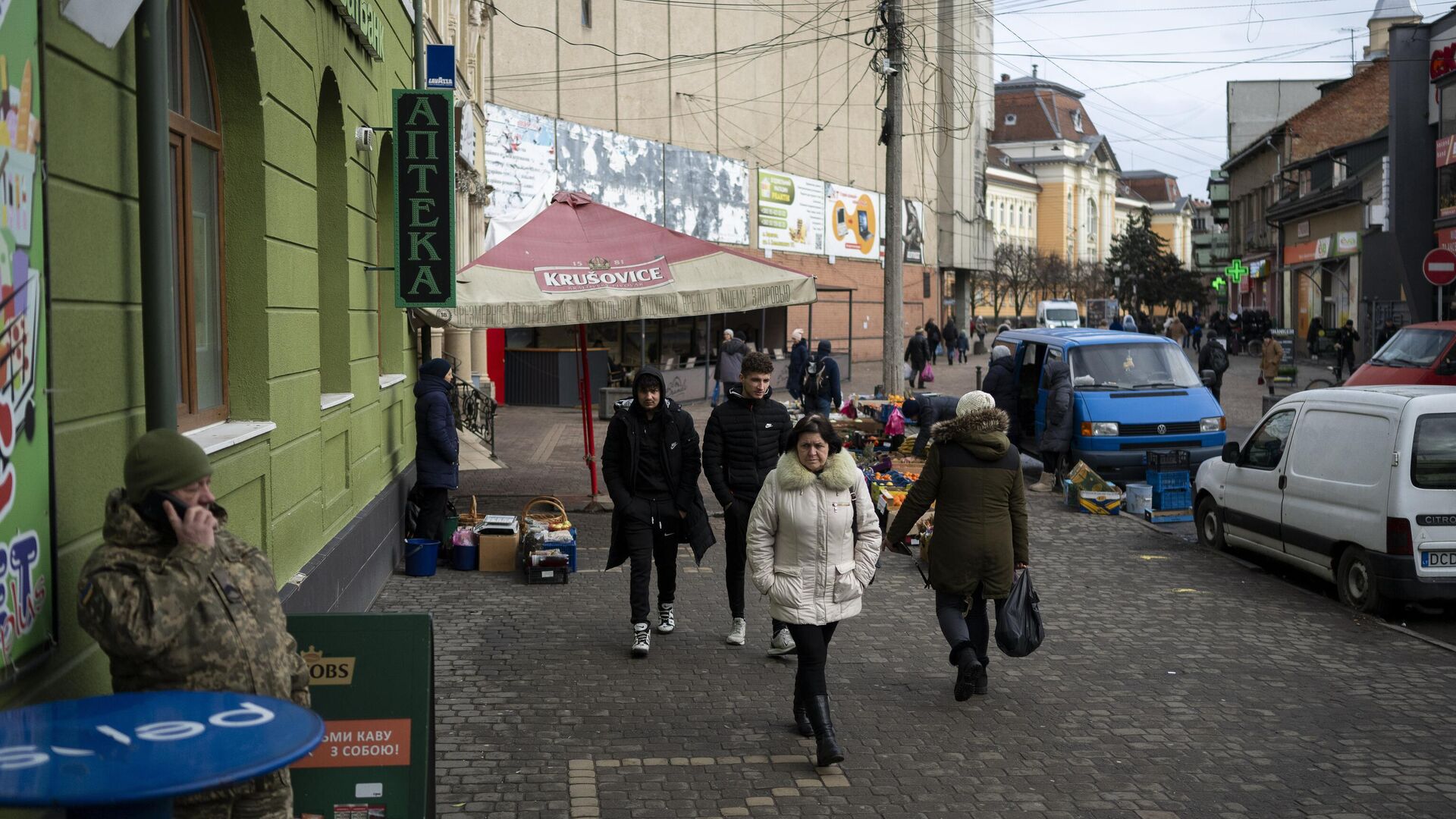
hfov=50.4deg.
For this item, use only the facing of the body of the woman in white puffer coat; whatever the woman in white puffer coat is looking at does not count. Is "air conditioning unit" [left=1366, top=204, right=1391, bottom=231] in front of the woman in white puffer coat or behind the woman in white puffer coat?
behind

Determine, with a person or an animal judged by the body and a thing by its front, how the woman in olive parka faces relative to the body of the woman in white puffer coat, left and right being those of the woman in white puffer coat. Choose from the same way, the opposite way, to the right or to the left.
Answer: the opposite way

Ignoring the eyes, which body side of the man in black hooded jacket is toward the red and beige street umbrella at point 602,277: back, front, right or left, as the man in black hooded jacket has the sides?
back

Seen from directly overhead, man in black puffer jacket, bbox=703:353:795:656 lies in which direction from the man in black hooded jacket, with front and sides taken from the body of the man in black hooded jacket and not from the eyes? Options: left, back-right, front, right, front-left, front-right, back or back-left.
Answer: left

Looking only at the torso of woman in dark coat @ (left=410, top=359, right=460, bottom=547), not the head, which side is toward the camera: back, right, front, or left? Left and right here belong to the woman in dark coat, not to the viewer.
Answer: right

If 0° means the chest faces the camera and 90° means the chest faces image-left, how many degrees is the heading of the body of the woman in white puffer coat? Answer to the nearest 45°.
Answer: approximately 0°

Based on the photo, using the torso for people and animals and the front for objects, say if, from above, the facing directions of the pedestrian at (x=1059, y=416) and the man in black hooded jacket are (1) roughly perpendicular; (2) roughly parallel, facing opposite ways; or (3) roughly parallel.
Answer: roughly perpendicular

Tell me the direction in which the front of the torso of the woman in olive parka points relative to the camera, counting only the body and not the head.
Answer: away from the camera

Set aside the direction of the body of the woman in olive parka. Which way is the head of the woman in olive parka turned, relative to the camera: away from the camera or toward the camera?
away from the camera

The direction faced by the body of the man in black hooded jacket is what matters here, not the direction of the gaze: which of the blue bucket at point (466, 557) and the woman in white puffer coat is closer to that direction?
the woman in white puffer coat

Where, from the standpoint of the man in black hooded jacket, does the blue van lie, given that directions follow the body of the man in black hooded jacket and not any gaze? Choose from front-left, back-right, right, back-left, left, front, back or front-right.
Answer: back-left

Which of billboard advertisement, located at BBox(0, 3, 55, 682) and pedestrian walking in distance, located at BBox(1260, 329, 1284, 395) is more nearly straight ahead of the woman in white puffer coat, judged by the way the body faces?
the billboard advertisement

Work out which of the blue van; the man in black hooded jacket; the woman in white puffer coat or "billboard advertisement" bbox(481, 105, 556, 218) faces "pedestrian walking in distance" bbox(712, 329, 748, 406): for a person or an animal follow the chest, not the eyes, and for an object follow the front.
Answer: the billboard advertisement
